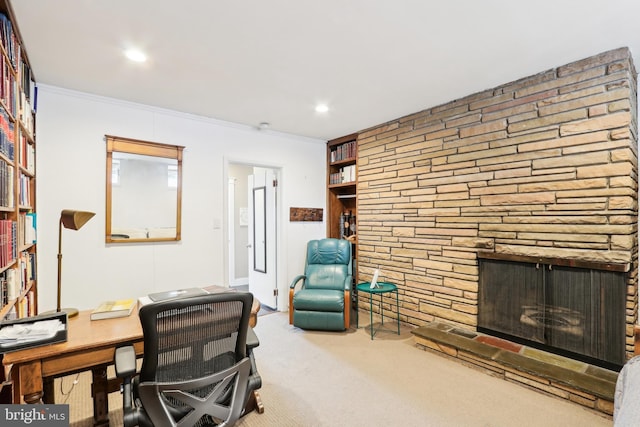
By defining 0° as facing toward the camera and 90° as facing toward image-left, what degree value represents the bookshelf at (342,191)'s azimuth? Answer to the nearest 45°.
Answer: approximately 45°

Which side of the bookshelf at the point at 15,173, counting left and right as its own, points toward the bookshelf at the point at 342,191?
front

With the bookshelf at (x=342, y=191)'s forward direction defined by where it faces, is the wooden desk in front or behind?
in front

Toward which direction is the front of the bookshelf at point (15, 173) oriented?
to the viewer's right

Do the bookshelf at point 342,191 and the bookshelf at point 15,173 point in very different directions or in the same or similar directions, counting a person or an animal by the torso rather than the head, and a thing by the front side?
very different directions

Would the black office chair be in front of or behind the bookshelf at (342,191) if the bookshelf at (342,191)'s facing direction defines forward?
in front

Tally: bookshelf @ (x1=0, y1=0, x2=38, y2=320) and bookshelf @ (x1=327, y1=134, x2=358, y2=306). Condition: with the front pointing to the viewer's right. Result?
1

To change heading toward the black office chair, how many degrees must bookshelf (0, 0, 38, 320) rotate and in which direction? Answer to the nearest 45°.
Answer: approximately 90° to its right
